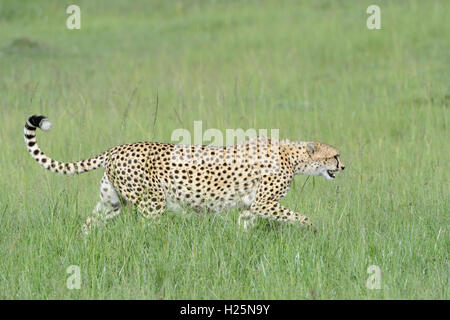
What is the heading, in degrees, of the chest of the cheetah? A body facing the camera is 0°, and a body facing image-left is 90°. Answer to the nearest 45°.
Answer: approximately 270°
